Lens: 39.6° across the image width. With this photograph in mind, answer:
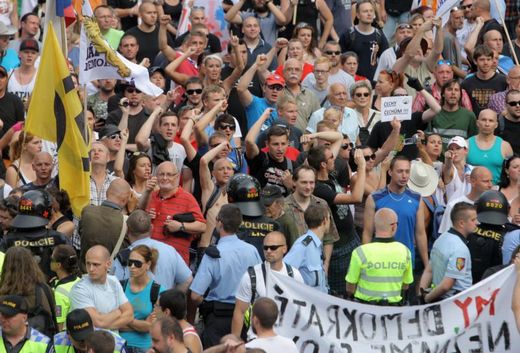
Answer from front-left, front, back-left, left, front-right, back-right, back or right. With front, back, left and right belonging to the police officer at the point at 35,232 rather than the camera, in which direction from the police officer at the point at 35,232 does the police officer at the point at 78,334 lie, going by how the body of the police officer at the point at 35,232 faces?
back

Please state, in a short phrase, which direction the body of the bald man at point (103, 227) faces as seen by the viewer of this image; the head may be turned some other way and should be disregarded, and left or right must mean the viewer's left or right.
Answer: facing away from the viewer and to the right of the viewer

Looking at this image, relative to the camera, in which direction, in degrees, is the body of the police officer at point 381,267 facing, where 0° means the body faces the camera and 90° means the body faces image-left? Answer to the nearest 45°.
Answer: approximately 180°

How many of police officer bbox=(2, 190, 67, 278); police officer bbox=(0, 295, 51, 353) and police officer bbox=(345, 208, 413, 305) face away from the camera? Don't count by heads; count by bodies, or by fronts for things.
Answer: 2

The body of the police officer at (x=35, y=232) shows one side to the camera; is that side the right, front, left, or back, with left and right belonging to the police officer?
back

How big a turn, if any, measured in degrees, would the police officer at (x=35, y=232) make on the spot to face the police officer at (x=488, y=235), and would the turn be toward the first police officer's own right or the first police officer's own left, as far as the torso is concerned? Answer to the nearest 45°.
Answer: approximately 90° to the first police officer's own right
